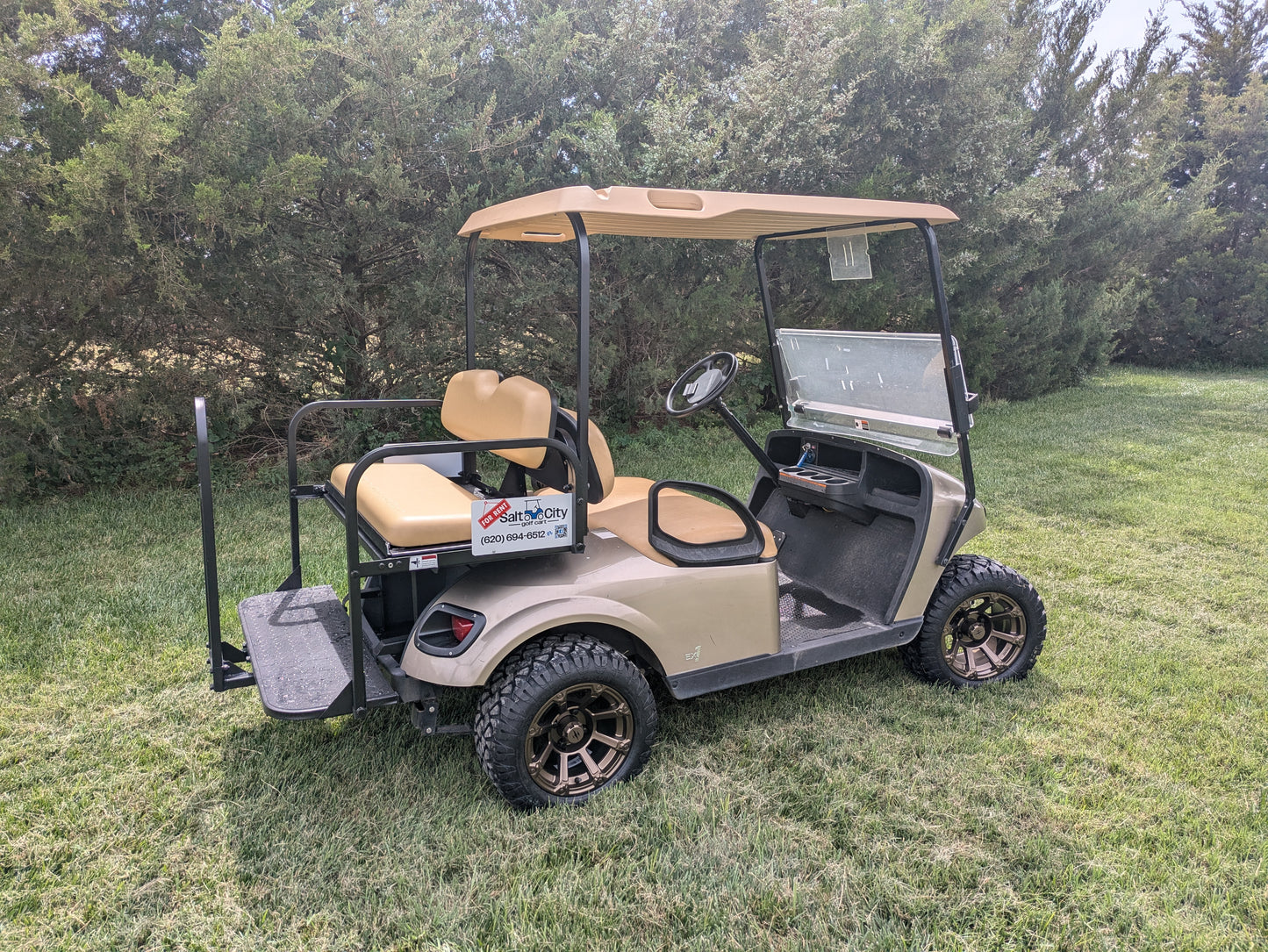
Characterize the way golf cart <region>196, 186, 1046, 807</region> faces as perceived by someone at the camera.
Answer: facing away from the viewer and to the right of the viewer
